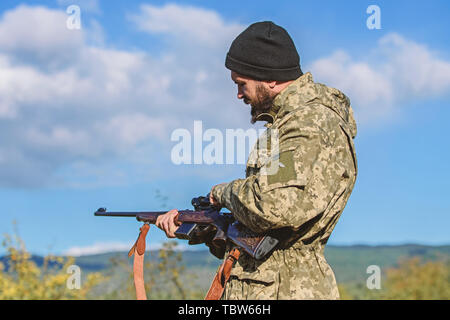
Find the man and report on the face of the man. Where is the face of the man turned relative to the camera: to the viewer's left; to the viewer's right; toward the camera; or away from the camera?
to the viewer's left

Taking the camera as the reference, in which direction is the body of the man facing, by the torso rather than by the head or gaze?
to the viewer's left
